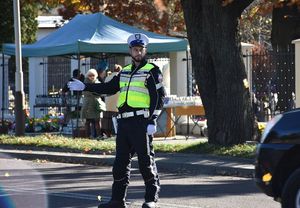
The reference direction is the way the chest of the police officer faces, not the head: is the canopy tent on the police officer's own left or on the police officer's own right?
on the police officer's own right

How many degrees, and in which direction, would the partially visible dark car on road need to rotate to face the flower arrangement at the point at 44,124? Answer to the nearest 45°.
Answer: approximately 45° to its right

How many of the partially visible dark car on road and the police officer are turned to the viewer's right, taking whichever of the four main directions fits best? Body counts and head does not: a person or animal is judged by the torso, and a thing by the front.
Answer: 0

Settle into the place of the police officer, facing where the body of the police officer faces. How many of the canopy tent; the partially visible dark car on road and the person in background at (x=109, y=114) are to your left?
1

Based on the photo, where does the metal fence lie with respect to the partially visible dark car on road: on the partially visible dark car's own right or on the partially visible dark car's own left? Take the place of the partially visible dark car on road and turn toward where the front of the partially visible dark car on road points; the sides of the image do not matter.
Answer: on the partially visible dark car's own right

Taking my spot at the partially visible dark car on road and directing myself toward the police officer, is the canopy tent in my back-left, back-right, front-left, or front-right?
front-right

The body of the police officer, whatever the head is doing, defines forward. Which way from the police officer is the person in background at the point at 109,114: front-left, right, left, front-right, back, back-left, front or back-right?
back-right

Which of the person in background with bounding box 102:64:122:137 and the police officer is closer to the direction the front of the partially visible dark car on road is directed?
the police officer

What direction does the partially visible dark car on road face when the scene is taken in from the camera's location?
facing to the left of the viewer

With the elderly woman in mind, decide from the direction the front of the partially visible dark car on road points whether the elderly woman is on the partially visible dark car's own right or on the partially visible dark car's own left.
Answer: on the partially visible dark car's own right

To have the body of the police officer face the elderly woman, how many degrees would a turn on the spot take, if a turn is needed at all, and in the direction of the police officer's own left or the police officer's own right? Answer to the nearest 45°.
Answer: approximately 135° to the police officer's own right
